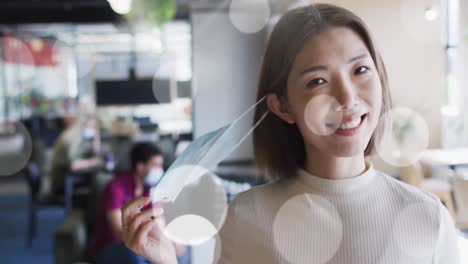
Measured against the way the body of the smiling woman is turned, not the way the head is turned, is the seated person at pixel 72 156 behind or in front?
behind

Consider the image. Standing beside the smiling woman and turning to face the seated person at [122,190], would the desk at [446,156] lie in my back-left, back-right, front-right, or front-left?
front-right

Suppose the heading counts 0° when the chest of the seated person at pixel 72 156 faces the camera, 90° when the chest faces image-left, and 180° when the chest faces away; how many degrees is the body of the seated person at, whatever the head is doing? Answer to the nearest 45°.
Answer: approximately 270°

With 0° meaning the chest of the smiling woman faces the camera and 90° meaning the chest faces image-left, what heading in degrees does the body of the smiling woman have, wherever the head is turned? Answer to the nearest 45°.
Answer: approximately 0°

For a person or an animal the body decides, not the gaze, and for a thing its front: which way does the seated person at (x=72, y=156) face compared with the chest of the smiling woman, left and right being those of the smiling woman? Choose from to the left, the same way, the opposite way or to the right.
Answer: to the left

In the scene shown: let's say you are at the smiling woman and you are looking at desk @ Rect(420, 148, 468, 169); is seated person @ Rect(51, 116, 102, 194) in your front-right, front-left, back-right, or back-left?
front-left

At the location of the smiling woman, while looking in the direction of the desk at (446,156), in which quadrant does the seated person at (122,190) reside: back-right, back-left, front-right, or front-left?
front-left
